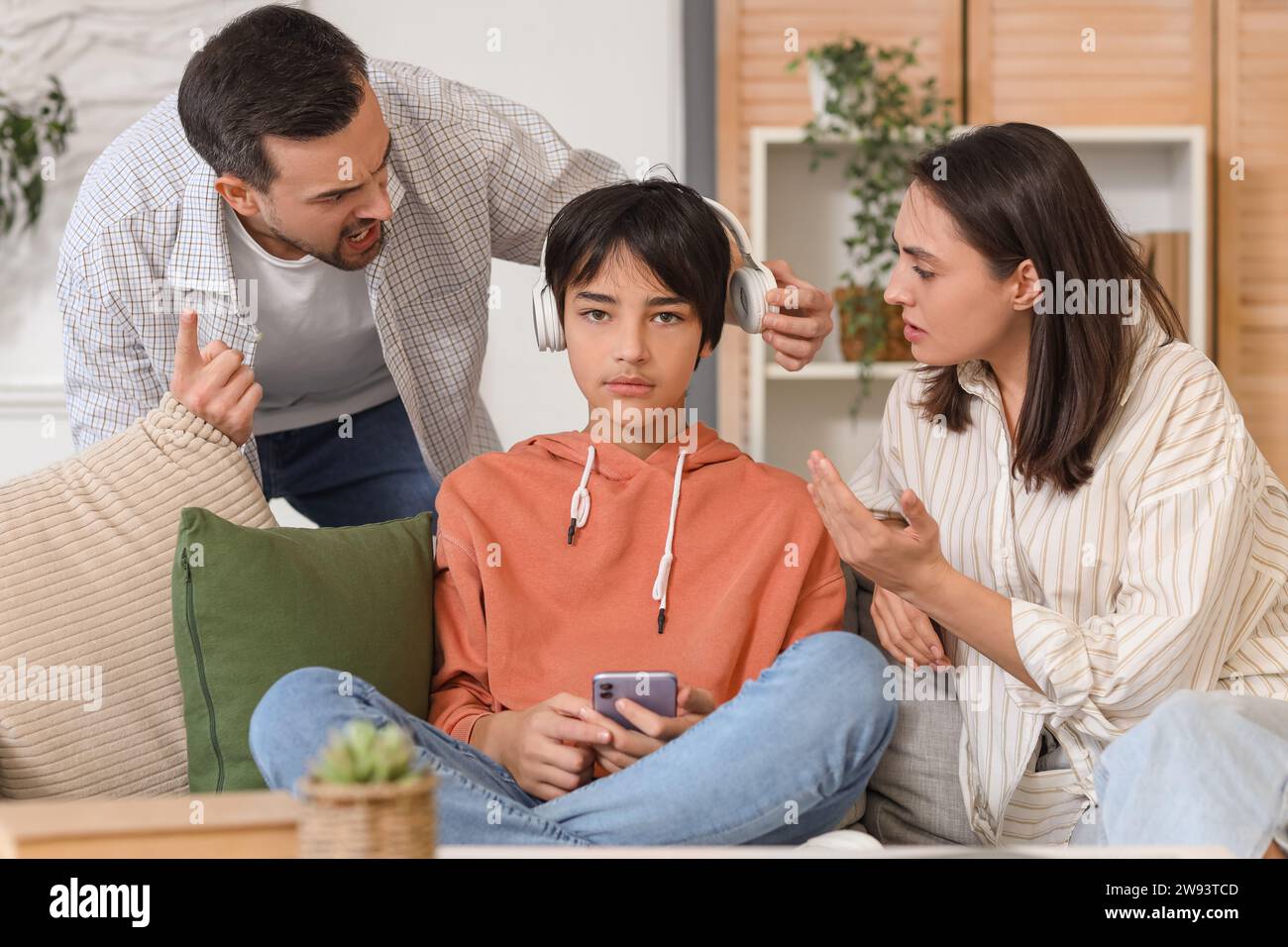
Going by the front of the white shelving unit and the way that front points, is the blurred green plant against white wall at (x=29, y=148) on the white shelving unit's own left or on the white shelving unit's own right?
on the white shelving unit's own right

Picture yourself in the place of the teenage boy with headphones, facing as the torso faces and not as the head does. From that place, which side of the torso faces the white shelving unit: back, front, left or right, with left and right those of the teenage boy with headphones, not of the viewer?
back

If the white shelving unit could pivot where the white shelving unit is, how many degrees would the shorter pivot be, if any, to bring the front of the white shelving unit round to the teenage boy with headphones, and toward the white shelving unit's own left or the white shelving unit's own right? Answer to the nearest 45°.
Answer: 0° — it already faces them

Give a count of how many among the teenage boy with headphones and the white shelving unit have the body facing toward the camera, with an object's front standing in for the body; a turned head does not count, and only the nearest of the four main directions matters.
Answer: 2

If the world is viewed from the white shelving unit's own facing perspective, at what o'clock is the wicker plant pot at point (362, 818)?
The wicker plant pot is roughly at 12 o'clock from the white shelving unit.

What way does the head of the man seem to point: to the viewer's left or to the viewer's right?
to the viewer's right

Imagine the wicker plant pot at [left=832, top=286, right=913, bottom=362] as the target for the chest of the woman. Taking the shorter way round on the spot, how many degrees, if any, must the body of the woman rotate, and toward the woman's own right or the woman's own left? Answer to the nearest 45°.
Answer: approximately 135° to the woman's own right

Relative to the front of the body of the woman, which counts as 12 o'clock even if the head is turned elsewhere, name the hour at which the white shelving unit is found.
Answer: The white shelving unit is roughly at 4 o'clock from the woman.

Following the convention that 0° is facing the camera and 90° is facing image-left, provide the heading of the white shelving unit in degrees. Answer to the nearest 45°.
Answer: approximately 0°
